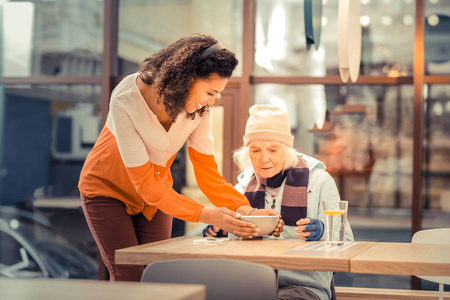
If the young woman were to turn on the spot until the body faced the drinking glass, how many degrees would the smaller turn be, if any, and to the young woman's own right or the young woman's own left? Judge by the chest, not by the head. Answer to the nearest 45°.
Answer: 0° — they already face it

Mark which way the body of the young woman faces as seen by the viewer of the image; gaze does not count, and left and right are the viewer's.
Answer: facing the viewer and to the right of the viewer

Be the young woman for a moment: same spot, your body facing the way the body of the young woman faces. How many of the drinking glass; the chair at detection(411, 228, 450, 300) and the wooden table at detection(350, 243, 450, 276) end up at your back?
0

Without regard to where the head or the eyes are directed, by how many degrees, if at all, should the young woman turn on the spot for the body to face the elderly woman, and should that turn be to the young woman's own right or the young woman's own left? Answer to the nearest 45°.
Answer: approximately 45° to the young woman's own left

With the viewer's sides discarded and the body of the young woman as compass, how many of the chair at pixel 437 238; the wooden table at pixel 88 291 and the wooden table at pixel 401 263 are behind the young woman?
0

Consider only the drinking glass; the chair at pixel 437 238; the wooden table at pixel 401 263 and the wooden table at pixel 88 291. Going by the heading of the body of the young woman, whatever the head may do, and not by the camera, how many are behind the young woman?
0

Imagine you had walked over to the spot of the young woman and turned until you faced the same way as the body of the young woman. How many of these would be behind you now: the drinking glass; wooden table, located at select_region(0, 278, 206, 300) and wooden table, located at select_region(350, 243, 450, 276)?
0

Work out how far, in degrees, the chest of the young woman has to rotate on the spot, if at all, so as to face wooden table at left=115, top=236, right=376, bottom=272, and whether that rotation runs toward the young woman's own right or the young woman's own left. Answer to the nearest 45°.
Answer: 0° — they already face it

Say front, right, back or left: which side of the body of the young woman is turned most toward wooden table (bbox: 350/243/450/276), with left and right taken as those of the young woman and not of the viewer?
front

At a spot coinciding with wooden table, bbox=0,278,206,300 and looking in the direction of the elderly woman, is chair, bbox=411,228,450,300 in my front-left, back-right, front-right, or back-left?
front-right

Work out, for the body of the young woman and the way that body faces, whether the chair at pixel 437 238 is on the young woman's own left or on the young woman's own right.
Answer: on the young woman's own left
